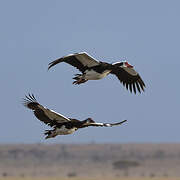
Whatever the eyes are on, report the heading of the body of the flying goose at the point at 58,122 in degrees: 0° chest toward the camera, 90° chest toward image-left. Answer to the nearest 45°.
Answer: approximately 315°
